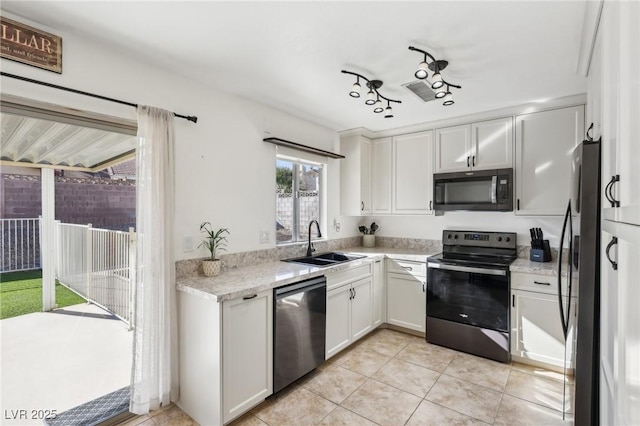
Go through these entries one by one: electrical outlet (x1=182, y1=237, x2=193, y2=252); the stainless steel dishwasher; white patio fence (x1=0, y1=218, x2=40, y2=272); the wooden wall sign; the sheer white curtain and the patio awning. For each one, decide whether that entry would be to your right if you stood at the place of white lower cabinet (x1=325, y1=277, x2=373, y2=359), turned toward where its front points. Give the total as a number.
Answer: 6

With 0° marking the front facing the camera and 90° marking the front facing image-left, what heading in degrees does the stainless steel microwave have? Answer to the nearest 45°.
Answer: approximately 0°

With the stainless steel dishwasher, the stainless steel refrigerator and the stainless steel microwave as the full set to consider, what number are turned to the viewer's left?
1

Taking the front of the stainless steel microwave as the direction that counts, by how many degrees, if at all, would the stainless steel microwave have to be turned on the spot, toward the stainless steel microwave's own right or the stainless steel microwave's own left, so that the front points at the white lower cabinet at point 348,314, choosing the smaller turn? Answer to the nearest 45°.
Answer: approximately 45° to the stainless steel microwave's own right

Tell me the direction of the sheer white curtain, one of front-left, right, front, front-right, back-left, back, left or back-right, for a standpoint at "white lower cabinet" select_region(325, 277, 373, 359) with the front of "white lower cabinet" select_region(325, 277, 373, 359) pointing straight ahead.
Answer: right

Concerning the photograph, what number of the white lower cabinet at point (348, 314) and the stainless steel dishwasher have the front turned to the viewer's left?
0

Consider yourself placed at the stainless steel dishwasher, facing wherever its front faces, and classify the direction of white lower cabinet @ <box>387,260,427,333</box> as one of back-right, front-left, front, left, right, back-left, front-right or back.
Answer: left

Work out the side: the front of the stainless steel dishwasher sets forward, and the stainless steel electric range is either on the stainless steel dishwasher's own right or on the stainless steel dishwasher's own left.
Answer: on the stainless steel dishwasher's own left

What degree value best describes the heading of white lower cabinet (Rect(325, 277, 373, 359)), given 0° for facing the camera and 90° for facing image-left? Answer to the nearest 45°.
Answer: approximately 315°

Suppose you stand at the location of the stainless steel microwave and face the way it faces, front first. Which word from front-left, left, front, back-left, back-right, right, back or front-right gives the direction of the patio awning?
front-right

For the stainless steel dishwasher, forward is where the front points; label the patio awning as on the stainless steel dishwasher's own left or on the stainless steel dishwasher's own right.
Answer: on the stainless steel dishwasher's own right

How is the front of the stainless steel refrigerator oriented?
to the viewer's left

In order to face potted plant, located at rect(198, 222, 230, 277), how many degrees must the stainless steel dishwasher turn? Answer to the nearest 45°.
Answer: approximately 135° to its right
